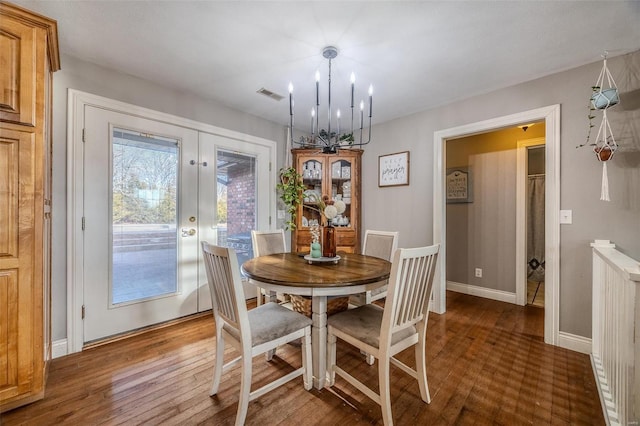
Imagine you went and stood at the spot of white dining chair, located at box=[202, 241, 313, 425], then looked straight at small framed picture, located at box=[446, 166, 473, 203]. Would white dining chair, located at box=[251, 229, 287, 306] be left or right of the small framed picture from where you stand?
left

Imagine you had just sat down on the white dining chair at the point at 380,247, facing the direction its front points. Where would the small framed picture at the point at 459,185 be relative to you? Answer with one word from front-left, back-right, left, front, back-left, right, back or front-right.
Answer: back

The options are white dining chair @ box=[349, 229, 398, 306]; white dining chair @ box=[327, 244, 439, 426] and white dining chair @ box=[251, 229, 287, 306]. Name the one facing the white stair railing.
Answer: white dining chair @ box=[251, 229, 287, 306]

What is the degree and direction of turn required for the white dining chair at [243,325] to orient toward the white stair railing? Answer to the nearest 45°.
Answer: approximately 45° to its right

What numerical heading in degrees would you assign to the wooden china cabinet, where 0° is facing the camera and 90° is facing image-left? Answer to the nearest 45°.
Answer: approximately 0°

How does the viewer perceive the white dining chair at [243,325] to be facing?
facing away from the viewer and to the right of the viewer
